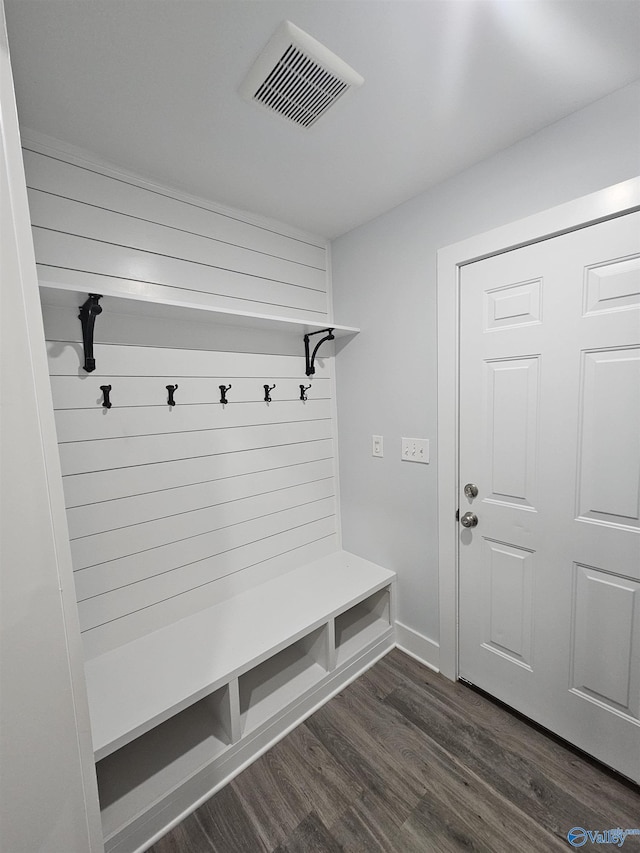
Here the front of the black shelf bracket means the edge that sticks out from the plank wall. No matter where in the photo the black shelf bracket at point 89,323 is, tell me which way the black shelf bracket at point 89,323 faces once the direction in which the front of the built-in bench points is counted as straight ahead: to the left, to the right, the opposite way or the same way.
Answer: the same way

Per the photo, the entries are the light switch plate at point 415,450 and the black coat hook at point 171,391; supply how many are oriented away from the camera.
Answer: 0

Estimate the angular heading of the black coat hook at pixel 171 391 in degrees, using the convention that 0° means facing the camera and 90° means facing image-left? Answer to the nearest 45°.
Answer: approximately 315°

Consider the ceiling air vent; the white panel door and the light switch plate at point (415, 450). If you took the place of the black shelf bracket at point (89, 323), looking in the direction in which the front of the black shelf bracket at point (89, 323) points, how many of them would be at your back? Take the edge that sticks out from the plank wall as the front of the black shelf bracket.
0

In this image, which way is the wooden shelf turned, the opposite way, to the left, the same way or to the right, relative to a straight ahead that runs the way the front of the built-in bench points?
the same way

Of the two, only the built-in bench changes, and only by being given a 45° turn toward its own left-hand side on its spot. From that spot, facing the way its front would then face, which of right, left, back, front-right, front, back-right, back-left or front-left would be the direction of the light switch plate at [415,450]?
front

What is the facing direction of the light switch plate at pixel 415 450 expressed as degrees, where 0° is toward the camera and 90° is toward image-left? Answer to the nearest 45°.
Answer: approximately 45°

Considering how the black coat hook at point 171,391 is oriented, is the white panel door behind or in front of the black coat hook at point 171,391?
in front

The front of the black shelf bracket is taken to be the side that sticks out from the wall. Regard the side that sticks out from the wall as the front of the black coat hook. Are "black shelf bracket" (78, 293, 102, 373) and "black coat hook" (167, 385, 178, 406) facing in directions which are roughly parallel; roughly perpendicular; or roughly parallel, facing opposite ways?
roughly parallel

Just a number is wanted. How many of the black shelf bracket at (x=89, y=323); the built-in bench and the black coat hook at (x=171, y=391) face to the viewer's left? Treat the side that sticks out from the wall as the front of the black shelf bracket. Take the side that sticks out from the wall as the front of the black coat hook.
0

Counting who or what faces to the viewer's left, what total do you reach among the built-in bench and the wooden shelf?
0

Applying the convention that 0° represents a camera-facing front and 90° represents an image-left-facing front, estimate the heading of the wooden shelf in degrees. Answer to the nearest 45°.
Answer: approximately 315°

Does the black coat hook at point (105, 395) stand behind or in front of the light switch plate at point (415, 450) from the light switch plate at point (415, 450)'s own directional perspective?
in front

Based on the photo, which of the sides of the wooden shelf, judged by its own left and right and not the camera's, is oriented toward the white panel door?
front

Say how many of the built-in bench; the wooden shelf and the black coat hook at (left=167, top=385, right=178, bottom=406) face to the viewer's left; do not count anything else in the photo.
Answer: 0
